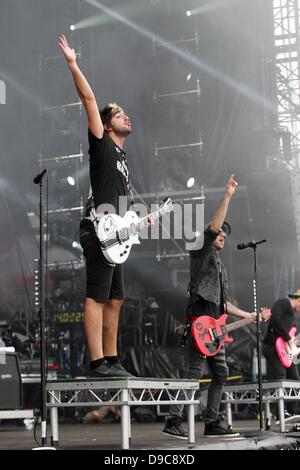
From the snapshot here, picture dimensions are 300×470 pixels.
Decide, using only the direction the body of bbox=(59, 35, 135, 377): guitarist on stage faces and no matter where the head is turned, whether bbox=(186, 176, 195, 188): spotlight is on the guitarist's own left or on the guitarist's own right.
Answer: on the guitarist's own left

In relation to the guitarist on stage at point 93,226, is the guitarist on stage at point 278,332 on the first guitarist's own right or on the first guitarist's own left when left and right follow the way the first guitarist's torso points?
on the first guitarist's own left

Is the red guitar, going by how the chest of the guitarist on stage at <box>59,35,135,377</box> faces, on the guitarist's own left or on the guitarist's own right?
on the guitarist's own left

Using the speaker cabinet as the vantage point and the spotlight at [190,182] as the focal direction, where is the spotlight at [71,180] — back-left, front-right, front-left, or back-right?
front-left

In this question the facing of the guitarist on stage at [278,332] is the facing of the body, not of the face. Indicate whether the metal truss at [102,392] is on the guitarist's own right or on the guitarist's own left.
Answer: on the guitarist's own right

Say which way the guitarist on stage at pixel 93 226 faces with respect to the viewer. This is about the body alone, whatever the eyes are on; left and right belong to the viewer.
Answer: facing the viewer and to the right of the viewer
